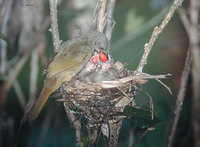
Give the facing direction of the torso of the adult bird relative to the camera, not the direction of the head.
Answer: to the viewer's right

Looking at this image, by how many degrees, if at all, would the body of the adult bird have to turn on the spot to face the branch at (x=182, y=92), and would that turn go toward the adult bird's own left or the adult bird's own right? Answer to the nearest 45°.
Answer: approximately 45° to the adult bird's own right

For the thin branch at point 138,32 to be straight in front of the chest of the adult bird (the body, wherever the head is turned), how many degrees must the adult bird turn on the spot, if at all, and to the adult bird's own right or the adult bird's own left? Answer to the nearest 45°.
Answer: approximately 45° to the adult bird's own left

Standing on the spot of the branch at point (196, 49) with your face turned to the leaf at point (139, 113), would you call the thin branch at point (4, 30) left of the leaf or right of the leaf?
right

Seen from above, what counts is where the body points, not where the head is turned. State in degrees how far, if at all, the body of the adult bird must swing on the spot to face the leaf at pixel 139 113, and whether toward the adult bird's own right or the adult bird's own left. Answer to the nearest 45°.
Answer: approximately 45° to the adult bird's own right

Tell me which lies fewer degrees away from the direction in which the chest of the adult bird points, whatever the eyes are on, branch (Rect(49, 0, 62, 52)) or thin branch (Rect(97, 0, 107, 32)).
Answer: the thin branch

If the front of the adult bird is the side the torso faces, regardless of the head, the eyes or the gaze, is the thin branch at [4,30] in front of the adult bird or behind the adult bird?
behind
